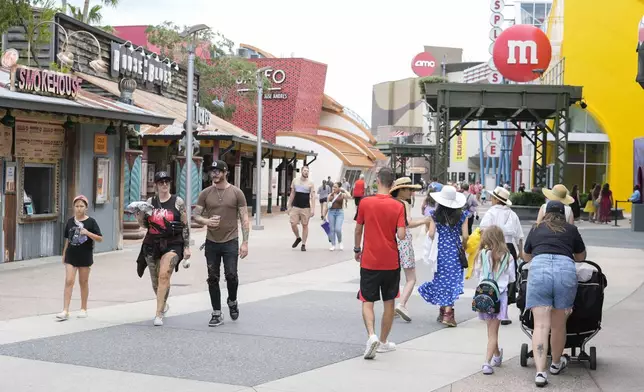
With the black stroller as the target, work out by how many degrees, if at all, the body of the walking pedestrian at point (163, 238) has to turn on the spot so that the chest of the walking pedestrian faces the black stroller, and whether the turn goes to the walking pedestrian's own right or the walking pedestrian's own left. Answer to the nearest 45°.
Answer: approximately 45° to the walking pedestrian's own left

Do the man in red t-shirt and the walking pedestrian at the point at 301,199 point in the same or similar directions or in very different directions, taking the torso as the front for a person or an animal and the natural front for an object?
very different directions

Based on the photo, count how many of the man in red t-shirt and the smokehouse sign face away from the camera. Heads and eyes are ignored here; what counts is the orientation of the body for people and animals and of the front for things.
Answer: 1

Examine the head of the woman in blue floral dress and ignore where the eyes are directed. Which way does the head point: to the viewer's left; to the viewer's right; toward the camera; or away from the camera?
away from the camera

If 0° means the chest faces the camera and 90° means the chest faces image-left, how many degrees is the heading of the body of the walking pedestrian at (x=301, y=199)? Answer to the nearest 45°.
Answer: approximately 0°

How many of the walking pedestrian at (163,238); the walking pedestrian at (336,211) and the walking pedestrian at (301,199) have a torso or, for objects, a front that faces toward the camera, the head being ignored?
3

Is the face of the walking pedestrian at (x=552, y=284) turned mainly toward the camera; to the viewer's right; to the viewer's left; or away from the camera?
away from the camera

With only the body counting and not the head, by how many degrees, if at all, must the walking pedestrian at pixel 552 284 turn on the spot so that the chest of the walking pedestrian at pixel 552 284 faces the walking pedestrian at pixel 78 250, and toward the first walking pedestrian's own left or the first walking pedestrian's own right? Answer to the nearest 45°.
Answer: approximately 90° to the first walking pedestrian's own left

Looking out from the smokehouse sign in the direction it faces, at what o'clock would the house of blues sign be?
The house of blues sign is roughly at 8 o'clock from the smokehouse sign.

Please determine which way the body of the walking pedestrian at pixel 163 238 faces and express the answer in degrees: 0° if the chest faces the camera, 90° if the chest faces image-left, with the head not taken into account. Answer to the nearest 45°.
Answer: approximately 0°

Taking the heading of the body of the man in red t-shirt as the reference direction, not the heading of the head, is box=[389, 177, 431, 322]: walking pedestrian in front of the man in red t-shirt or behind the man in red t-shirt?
in front

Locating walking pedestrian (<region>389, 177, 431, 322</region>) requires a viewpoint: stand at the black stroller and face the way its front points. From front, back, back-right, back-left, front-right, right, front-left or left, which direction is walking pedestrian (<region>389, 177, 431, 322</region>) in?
front-left

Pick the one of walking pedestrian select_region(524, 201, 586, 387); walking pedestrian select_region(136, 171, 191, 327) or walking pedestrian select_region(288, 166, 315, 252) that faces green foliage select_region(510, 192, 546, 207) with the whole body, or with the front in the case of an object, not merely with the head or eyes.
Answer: walking pedestrian select_region(524, 201, 586, 387)

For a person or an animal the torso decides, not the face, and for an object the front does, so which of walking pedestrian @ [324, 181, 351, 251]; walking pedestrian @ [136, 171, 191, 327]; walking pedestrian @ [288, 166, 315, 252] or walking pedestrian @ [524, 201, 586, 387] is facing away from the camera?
walking pedestrian @ [524, 201, 586, 387]

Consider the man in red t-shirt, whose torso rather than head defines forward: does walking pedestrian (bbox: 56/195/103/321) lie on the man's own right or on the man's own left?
on the man's own left

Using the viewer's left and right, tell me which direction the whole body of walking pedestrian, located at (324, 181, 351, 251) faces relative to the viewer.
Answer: facing the viewer

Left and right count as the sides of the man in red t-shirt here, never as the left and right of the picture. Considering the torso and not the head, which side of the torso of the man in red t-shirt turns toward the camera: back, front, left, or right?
back

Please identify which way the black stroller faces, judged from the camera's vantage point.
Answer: facing away from the viewer

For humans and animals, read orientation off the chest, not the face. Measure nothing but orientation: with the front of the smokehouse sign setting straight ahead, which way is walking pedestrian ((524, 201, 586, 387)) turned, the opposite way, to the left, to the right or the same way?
to the left

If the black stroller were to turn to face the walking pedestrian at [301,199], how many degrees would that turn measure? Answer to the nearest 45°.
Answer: approximately 45° to its left

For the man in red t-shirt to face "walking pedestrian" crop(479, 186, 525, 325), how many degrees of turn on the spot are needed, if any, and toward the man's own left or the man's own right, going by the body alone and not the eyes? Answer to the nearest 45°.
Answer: approximately 45° to the man's own right
